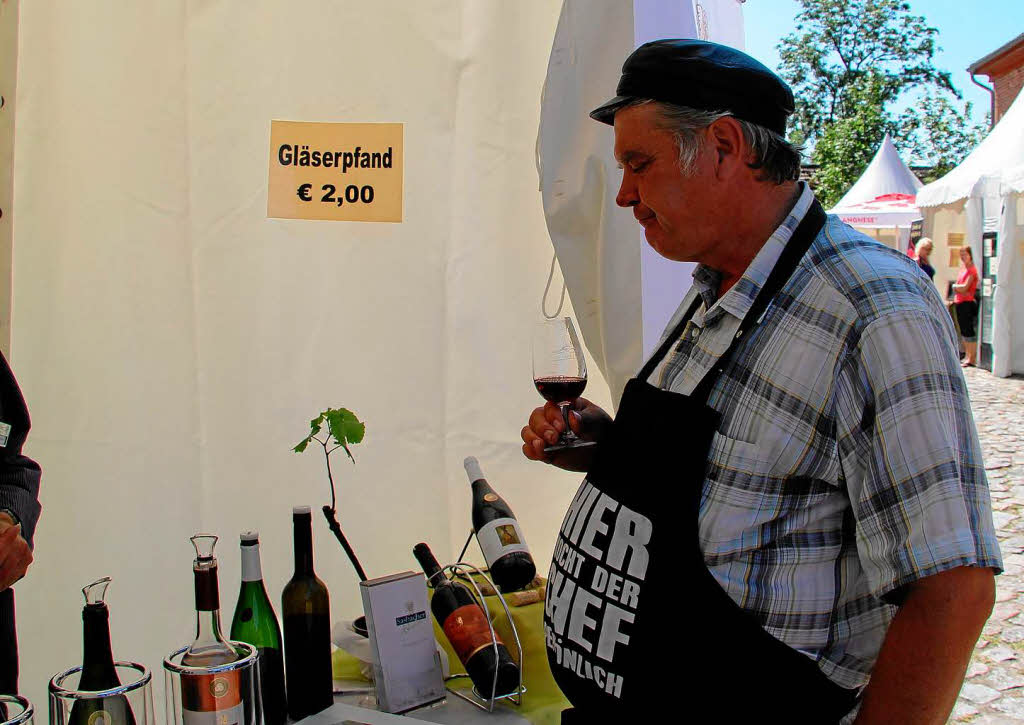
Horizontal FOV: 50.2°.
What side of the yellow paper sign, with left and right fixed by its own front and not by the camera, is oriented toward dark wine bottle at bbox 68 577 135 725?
front

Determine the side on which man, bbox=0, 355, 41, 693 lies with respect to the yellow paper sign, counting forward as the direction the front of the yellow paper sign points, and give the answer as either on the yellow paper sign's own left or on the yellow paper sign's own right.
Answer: on the yellow paper sign's own right

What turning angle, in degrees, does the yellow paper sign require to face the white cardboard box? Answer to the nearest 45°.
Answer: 0° — it already faces it

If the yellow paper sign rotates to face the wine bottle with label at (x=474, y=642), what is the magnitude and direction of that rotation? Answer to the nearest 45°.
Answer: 0° — it already faces it

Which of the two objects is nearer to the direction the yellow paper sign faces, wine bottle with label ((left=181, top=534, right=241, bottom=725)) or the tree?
the wine bottle with label

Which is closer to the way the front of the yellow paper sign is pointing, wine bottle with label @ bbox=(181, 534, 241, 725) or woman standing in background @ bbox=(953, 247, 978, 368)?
the wine bottle with label

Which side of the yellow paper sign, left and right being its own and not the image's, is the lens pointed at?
front

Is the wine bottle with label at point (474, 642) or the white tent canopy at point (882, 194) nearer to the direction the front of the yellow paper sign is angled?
the wine bottle with label

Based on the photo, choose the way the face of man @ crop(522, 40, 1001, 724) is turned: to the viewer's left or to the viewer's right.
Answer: to the viewer's left

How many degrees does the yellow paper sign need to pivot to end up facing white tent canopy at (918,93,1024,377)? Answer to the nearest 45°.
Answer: approximately 135° to its left

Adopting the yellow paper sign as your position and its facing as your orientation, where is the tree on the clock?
The tree is roughly at 7 o'clock from the yellow paper sign.

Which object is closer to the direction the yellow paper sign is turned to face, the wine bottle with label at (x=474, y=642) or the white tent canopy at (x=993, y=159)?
the wine bottle with label

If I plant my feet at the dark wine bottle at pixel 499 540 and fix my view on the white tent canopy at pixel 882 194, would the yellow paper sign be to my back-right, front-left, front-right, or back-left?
front-left

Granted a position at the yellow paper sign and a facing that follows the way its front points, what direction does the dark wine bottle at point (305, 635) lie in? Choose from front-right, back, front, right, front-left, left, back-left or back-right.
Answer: front

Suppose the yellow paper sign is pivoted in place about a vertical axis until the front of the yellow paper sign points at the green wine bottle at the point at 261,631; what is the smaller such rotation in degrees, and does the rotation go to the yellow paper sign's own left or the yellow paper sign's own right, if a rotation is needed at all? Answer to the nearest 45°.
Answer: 0° — it already faces it

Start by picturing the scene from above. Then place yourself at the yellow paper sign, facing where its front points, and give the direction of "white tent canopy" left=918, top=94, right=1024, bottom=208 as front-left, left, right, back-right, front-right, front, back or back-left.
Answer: back-left
